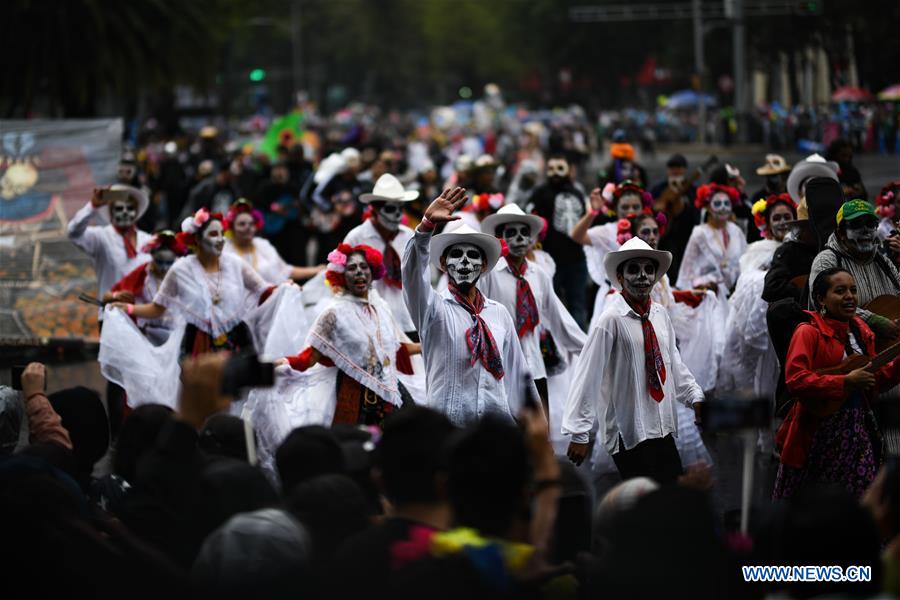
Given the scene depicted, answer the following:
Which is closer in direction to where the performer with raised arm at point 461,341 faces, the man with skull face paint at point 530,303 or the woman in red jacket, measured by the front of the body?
the woman in red jacket

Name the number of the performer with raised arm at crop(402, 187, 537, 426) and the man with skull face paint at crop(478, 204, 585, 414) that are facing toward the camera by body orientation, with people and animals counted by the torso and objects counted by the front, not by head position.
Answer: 2

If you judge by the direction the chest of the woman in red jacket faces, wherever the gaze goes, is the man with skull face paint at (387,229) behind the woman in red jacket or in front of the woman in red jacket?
behind

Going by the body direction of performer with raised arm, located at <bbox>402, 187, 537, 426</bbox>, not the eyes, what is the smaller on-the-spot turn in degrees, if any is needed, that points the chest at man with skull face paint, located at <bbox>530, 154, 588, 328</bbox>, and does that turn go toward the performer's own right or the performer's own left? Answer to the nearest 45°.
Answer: approximately 180°

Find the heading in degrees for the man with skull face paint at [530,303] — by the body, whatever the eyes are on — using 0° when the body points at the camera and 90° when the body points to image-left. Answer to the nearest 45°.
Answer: approximately 0°
